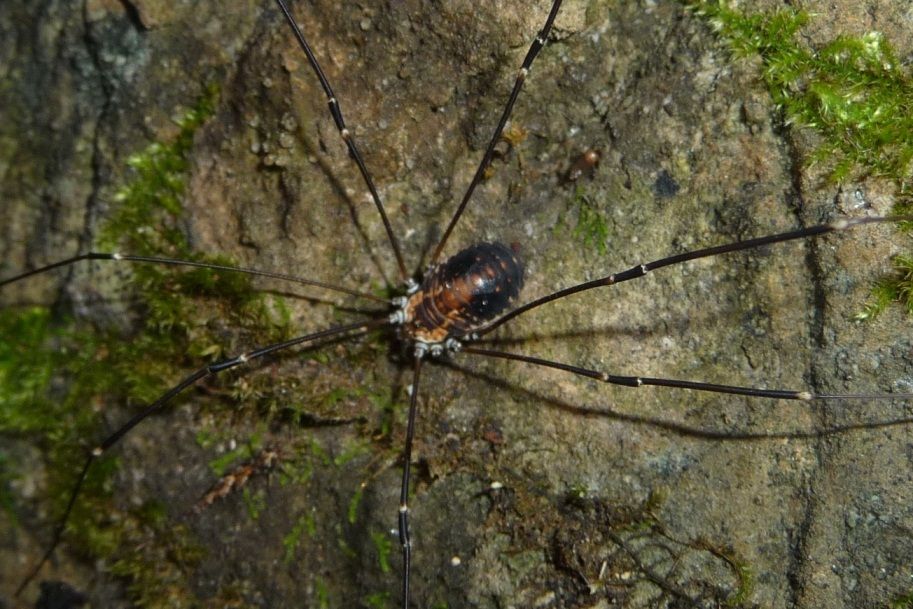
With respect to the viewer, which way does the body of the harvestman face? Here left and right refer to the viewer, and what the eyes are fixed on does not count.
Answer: facing the viewer and to the left of the viewer
